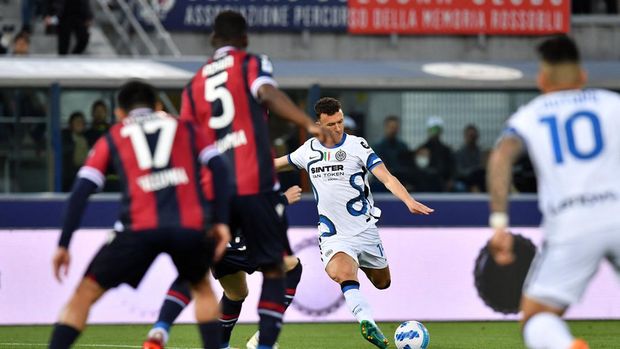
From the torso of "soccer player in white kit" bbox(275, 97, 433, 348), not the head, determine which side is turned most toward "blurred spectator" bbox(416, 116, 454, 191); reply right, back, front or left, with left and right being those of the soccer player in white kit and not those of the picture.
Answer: back

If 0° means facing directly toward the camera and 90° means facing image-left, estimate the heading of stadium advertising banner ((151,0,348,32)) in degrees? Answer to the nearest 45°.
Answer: approximately 0°

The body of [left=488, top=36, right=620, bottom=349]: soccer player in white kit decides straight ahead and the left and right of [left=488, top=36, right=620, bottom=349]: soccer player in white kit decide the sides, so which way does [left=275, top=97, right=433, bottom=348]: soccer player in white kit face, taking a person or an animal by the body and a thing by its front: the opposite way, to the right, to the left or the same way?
the opposite way

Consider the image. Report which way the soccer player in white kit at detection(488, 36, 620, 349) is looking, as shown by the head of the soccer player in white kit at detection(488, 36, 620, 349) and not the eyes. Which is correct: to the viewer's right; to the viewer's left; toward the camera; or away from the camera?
away from the camera

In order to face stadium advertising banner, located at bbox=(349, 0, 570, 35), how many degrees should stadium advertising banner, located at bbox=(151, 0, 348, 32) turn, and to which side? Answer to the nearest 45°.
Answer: approximately 90° to its left

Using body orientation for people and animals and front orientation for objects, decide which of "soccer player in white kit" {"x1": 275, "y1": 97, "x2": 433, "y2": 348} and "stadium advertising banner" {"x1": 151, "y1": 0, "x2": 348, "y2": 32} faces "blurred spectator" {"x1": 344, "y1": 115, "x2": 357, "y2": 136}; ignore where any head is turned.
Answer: the stadium advertising banner

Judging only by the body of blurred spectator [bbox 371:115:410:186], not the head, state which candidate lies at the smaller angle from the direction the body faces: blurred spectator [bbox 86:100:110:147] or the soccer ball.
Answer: the soccer ball
